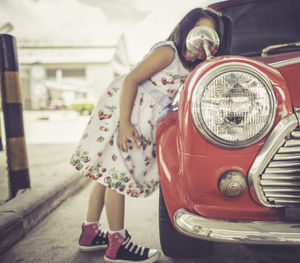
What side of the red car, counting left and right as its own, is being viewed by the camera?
front

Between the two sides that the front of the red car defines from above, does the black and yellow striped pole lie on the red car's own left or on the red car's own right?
on the red car's own right

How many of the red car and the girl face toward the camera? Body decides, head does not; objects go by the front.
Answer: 1

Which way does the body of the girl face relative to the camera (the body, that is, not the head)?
to the viewer's right

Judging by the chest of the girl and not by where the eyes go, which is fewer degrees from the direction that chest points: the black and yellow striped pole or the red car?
the red car

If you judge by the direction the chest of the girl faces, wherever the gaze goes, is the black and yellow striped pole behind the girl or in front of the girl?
behind

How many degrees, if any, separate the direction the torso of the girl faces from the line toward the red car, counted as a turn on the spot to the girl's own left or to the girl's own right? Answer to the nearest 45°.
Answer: approximately 45° to the girl's own right

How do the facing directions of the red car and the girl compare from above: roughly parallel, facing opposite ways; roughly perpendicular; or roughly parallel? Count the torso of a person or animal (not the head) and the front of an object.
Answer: roughly perpendicular

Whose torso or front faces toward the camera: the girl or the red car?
the red car
